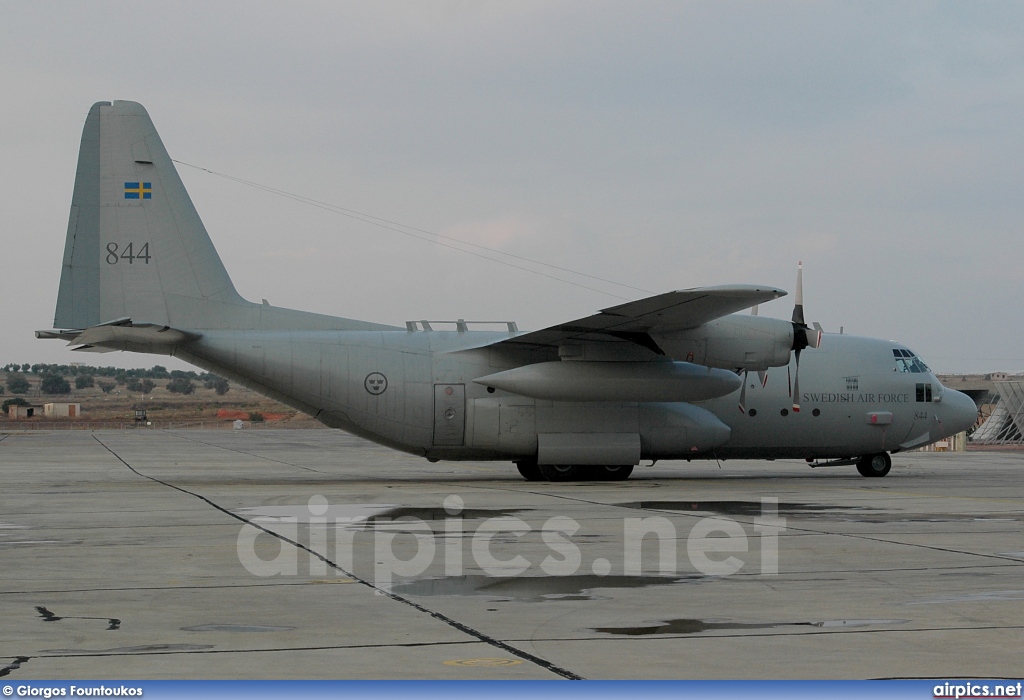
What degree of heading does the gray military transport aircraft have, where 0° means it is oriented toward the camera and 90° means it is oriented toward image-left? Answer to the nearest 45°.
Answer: approximately 270°
